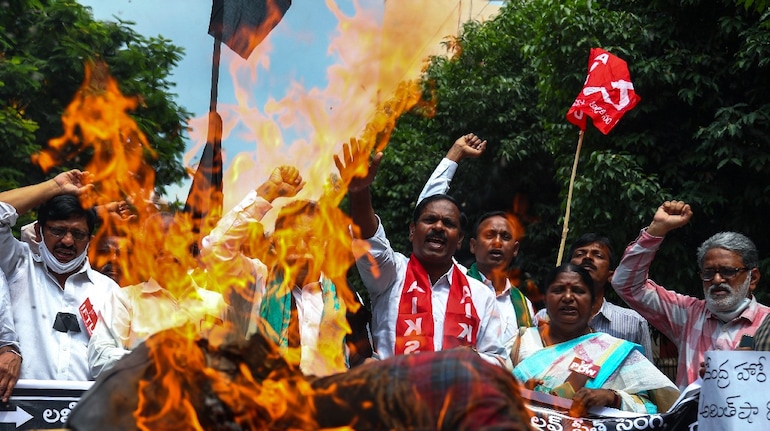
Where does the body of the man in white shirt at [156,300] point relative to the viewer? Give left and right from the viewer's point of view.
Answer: facing the viewer

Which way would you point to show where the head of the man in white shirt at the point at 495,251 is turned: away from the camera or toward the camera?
toward the camera

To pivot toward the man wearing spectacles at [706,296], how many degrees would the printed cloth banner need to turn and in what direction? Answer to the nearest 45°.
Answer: approximately 135° to its left

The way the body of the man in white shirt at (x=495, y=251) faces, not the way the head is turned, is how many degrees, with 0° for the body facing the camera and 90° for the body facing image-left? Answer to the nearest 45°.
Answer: approximately 0°

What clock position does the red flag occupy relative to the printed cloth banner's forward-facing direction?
The red flag is roughly at 6 o'clock from the printed cloth banner.

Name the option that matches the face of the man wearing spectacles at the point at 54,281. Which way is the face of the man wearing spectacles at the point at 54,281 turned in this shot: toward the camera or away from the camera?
toward the camera

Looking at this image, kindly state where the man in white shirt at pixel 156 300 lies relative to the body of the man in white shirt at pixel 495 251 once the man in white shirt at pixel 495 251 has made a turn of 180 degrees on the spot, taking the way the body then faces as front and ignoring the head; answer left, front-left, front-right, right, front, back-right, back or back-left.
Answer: back-left

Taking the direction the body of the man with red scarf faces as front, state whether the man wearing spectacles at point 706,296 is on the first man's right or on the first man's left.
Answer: on the first man's left

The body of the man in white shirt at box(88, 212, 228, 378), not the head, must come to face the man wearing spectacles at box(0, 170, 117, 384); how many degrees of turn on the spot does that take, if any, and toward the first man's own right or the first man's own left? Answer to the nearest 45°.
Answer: approximately 90° to the first man's own right

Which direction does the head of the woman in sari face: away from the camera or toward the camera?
toward the camera

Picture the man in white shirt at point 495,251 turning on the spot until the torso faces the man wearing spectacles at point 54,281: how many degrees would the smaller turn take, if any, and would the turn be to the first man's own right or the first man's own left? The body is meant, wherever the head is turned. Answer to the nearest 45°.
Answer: approximately 45° to the first man's own right

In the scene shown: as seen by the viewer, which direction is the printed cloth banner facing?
toward the camera

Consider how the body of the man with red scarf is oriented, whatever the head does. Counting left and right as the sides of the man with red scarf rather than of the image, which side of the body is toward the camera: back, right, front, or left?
front

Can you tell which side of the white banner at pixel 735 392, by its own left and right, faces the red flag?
back

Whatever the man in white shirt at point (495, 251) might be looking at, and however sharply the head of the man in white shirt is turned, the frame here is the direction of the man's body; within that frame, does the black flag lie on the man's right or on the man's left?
on the man's right
